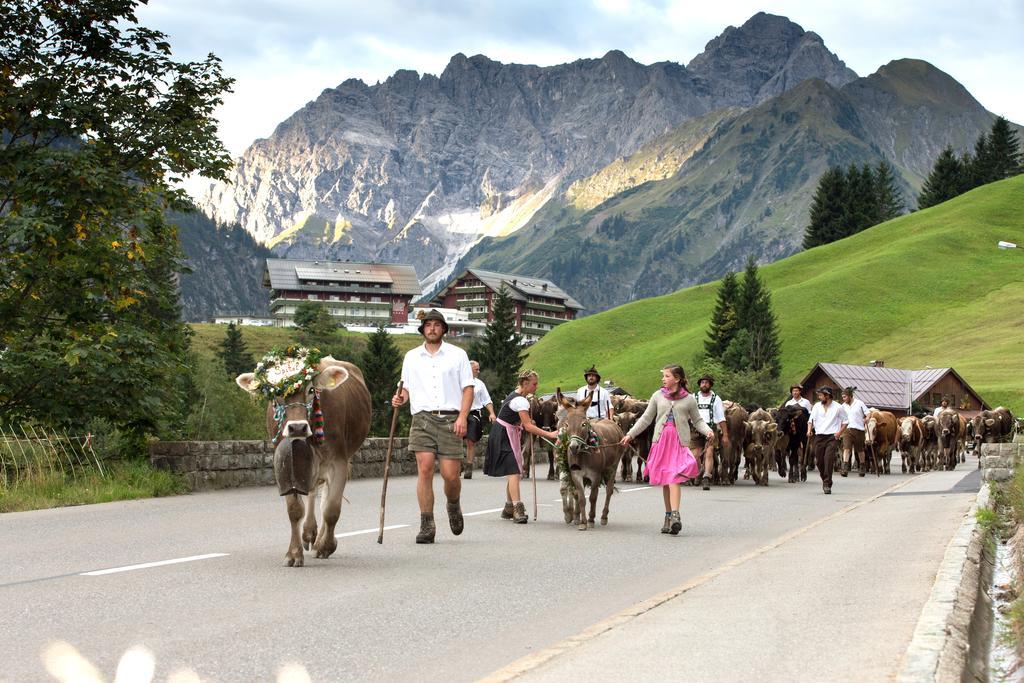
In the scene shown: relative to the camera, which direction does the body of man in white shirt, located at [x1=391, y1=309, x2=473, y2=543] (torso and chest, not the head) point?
toward the camera

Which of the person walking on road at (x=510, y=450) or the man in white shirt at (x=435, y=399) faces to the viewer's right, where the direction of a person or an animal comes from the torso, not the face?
the person walking on road

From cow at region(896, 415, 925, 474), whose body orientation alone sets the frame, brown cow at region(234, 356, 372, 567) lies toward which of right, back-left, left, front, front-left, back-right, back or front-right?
front

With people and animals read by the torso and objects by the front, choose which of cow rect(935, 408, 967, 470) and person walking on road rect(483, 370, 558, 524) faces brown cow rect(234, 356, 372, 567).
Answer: the cow

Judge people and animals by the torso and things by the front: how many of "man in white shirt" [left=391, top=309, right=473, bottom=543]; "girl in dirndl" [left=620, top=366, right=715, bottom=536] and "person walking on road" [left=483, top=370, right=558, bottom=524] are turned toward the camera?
2

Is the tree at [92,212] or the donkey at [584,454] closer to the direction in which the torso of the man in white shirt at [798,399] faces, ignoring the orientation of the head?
the donkey

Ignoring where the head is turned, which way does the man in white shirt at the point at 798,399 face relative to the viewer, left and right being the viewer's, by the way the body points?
facing the viewer

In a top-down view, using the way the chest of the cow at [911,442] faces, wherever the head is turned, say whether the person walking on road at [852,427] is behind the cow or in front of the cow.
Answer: in front

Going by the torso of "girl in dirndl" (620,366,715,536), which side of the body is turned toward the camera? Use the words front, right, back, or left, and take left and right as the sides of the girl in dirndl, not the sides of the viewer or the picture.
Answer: front

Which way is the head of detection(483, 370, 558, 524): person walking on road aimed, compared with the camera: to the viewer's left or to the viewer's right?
to the viewer's right

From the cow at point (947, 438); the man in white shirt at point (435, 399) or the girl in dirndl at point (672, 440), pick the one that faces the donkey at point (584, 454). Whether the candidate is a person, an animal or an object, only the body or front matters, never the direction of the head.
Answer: the cow

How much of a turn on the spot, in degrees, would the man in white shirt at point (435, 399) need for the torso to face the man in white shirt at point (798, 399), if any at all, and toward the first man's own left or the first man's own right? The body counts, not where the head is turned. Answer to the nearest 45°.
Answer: approximately 135° to the first man's own left

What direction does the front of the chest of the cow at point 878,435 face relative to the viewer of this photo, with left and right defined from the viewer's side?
facing the viewer and to the left of the viewer

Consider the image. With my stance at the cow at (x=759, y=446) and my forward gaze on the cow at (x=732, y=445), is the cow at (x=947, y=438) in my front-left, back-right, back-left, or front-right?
back-right

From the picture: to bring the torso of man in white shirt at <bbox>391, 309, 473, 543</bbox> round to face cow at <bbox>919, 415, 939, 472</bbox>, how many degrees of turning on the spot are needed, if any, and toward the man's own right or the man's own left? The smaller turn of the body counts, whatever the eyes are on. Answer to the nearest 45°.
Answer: approximately 135° to the man's own left

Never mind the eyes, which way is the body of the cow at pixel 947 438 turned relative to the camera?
toward the camera
